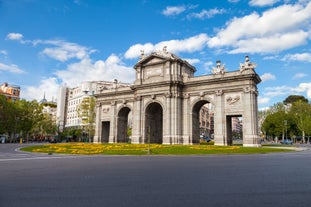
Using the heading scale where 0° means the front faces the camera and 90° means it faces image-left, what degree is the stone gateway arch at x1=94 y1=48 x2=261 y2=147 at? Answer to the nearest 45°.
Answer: approximately 45°
